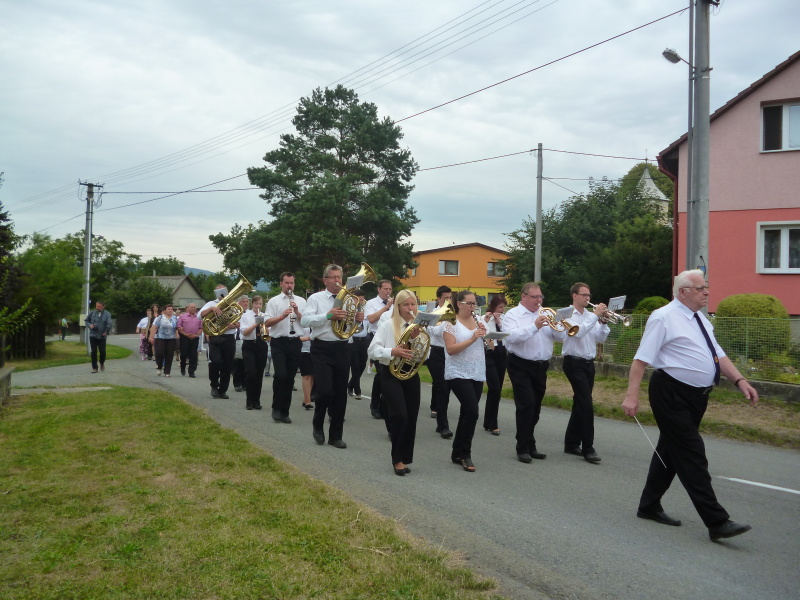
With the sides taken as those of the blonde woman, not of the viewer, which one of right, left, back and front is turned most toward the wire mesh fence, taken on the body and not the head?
left

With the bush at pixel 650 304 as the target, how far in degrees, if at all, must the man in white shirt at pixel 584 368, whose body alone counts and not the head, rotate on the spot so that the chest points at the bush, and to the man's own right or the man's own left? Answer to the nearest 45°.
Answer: approximately 135° to the man's own left

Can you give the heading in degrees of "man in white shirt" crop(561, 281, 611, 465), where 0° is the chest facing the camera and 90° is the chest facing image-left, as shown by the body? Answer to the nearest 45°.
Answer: approximately 315°

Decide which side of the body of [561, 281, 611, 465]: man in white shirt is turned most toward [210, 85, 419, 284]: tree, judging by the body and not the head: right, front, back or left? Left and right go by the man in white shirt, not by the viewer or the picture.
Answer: back

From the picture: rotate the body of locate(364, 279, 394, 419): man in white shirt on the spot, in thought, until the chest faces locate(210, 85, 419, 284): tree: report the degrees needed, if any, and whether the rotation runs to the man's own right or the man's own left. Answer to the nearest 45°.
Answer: approximately 135° to the man's own left

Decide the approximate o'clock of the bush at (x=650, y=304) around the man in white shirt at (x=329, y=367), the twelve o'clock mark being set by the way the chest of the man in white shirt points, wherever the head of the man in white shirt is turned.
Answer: The bush is roughly at 9 o'clock from the man in white shirt.

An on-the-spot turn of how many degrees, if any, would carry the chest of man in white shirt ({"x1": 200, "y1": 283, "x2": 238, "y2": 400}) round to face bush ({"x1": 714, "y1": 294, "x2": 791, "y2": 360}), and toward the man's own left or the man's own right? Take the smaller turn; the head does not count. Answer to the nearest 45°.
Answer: approximately 45° to the man's own left

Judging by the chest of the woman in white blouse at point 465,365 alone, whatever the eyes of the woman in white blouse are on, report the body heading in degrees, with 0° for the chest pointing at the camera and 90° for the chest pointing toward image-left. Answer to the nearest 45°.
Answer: approximately 315°

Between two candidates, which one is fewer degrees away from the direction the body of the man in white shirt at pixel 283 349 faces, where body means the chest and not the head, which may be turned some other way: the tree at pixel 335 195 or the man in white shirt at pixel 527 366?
the man in white shirt

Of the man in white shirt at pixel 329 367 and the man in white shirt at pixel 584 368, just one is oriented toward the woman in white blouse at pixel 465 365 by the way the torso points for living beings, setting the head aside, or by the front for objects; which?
the man in white shirt at pixel 329 367
